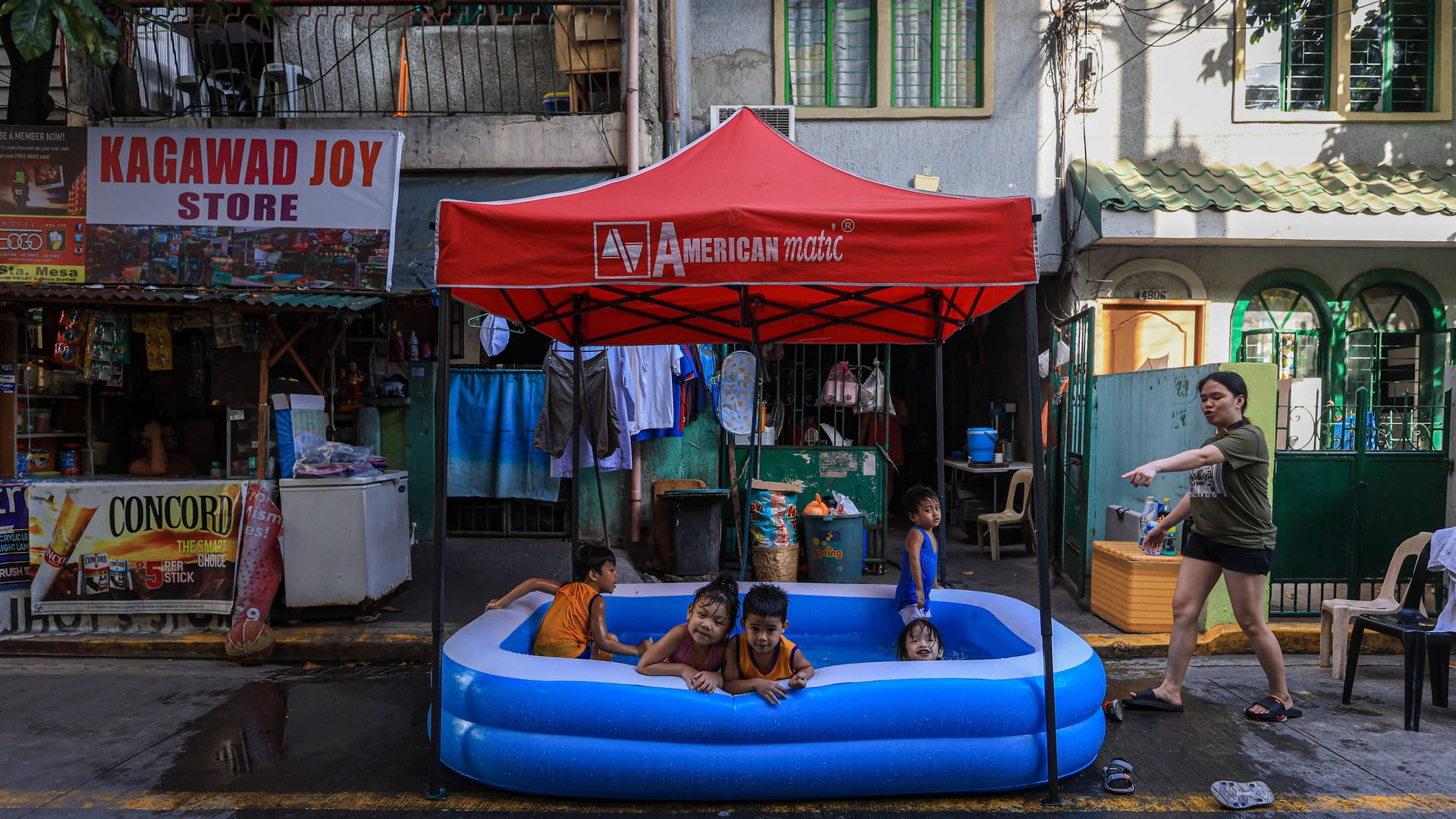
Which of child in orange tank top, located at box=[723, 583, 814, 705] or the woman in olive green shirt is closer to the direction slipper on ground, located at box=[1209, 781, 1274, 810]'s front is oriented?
the child in orange tank top

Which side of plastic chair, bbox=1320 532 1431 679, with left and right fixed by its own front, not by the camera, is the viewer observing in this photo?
left

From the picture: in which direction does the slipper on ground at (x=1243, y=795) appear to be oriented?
to the viewer's left

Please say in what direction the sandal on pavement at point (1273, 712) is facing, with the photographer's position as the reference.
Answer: facing to the left of the viewer

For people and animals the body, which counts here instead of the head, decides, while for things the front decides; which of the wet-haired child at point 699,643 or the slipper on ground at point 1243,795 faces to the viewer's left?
the slipper on ground

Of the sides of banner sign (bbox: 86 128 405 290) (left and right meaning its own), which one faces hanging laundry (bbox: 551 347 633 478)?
left

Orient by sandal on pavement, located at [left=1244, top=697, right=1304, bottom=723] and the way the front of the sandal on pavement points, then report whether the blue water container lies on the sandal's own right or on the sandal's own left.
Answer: on the sandal's own right

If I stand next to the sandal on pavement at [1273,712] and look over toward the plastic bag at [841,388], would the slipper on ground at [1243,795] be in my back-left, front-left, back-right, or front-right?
back-left
